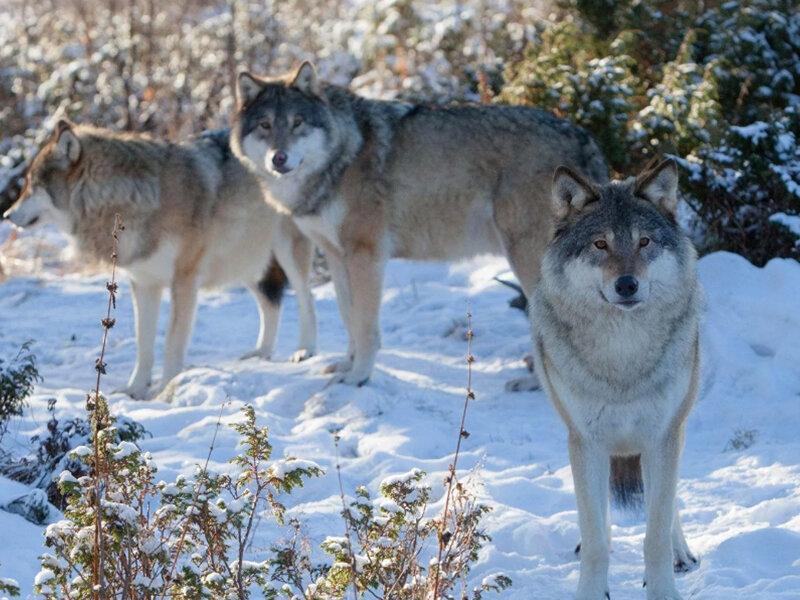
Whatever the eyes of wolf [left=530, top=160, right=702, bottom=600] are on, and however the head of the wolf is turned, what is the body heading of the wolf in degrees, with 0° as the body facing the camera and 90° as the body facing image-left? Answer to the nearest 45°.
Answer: approximately 0°

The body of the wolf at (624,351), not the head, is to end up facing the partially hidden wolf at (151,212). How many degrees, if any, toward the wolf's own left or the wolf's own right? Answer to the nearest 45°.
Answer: approximately 135° to the wolf's own right

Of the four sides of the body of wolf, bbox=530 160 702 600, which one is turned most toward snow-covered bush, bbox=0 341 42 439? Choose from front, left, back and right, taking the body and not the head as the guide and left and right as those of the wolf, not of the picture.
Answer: right

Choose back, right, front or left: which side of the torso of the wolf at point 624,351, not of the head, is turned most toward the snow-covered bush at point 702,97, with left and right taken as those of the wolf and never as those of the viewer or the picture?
back

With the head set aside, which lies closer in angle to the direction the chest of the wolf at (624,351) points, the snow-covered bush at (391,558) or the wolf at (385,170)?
the snow-covered bush

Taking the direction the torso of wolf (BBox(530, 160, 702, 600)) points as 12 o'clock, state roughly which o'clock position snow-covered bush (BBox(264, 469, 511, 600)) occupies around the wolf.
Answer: The snow-covered bush is roughly at 1 o'clock from the wolf.

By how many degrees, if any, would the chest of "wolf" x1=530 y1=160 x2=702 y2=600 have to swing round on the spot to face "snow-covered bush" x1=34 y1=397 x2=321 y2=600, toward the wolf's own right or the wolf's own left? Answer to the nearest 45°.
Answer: approximately 45° to the wolf's own right

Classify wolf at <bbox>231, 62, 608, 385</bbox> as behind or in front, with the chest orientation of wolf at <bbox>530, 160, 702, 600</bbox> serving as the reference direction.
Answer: behind

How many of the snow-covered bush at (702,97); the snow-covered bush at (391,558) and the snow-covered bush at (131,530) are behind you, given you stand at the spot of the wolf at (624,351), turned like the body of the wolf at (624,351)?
1
